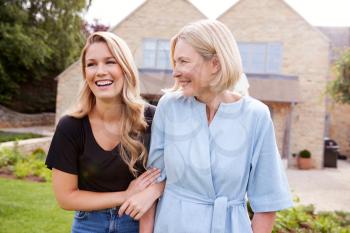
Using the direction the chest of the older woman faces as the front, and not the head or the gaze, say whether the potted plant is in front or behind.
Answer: behind

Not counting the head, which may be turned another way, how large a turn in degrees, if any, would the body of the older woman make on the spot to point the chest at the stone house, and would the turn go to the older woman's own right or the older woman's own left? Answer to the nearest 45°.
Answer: approximately 180°

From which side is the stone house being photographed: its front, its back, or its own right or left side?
front

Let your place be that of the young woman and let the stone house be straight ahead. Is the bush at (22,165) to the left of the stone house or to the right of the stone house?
left

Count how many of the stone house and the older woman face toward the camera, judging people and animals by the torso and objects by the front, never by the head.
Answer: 2

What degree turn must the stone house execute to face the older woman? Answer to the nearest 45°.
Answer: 0° — it already faces them

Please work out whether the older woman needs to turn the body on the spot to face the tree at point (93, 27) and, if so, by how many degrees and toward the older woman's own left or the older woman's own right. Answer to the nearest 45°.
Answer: approximately 180°

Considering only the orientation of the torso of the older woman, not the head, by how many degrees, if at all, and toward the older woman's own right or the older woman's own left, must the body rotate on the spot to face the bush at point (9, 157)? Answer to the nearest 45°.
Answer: approximately 135° to the older woman's own right

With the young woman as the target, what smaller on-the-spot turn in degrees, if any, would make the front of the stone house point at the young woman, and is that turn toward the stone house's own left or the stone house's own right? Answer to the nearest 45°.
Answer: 0° — it already faces them
